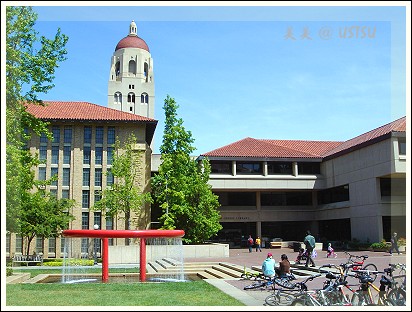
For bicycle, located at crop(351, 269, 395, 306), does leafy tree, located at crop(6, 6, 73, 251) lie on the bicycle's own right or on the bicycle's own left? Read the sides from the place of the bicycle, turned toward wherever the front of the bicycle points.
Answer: on the bicycle's own right

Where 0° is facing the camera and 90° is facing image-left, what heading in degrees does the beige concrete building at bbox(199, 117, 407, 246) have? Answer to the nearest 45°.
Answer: approximately 0°

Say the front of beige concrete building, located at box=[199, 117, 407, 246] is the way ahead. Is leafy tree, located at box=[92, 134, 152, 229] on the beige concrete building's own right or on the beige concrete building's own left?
on the beige concrete building's own right

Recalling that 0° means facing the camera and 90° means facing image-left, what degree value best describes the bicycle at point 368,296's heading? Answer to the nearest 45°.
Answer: approximately 45°

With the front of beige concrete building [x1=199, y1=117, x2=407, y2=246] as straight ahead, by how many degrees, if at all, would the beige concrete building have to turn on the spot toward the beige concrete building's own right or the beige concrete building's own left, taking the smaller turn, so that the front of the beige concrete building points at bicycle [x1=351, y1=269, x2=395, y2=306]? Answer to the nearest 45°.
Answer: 0° — it already faces it

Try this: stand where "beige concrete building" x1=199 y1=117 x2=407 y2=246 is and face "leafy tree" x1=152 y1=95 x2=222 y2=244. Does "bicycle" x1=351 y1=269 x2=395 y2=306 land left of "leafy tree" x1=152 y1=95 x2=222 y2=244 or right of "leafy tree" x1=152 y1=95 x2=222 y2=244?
left

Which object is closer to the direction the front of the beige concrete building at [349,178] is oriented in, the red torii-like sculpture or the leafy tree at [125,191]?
the red torii-like sculpture
